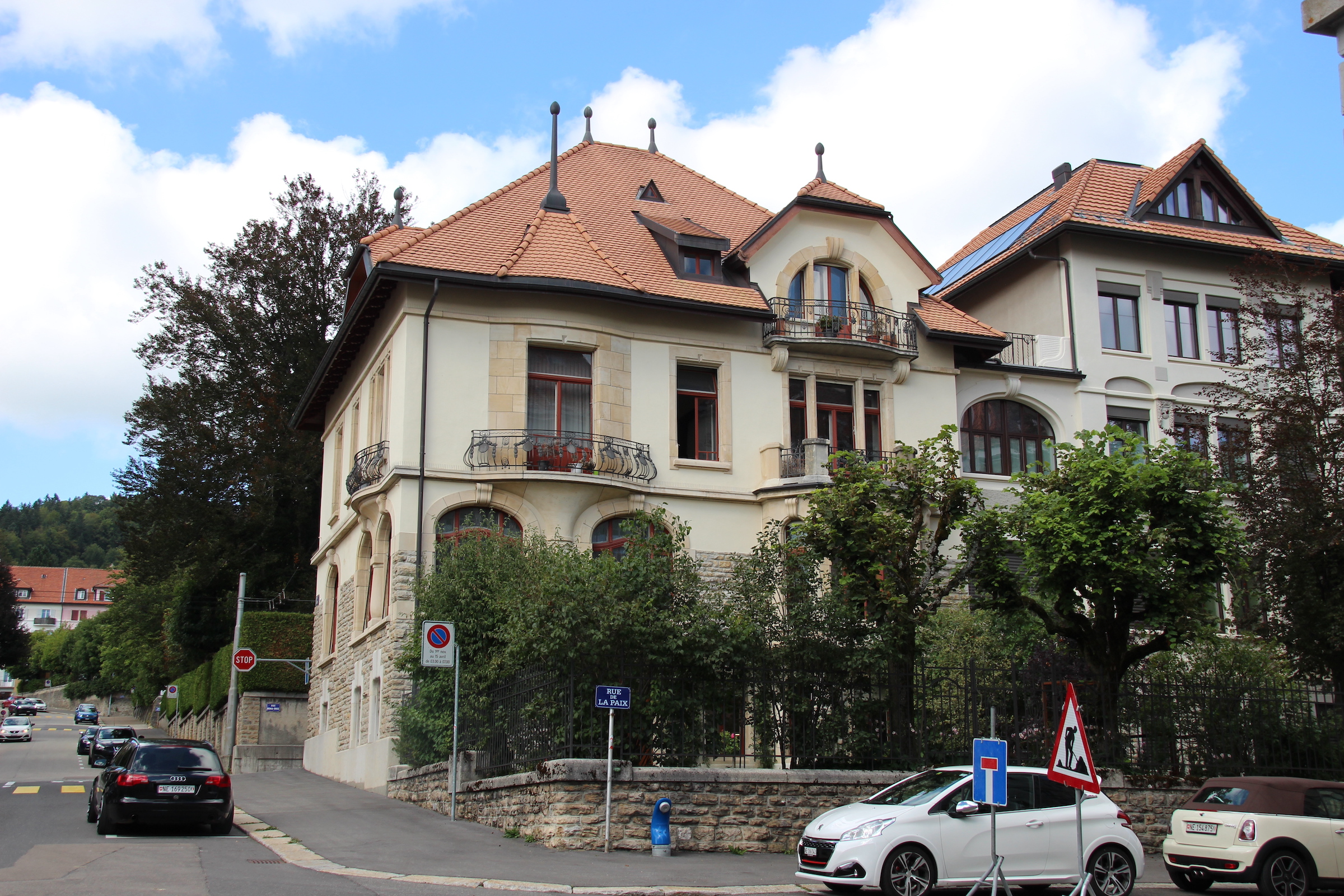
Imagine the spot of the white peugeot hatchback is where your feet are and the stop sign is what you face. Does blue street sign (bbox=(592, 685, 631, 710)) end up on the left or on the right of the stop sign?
left

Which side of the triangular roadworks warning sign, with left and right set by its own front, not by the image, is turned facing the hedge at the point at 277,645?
right

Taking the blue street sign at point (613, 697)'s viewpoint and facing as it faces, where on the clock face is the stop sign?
The stop sign is roughly at 5 o'clock from the blue street sign.

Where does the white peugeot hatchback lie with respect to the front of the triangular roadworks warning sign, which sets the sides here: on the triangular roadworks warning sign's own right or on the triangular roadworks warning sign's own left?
on the triangular roadworks warning sign's own right

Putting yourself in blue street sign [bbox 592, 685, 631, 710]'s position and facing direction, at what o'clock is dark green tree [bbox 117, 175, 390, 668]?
The dark green tree is roughly at 5 o'clock from the blue street sign.

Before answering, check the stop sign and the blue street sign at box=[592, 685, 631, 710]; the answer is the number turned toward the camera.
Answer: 2

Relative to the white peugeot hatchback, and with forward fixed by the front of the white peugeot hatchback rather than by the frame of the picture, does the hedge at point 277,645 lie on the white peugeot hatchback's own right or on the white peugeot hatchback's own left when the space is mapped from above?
on the white peugeot hatchback's own right

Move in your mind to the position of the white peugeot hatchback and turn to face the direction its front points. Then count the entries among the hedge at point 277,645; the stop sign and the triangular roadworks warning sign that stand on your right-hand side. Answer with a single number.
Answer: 2

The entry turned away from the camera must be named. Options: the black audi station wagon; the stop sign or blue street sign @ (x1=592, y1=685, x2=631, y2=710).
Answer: the black audi station wagon

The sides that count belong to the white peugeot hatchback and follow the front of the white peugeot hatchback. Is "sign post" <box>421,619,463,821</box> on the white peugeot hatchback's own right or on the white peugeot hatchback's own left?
on the white peugeot hatchback's own right

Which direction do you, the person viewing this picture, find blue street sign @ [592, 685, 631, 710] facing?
facing the viewer

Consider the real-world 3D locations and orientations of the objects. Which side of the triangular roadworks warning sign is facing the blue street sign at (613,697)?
right

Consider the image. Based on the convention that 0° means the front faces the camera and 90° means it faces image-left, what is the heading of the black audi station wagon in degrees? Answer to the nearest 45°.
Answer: approximately 180°

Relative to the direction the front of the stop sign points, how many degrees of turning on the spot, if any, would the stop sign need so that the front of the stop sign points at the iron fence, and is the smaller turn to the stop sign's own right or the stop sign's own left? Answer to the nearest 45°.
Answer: approximately 45° to the stop sign's own left

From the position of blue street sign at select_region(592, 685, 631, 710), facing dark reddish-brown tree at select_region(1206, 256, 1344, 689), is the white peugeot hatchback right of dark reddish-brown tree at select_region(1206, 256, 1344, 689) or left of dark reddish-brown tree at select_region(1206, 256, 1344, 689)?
right

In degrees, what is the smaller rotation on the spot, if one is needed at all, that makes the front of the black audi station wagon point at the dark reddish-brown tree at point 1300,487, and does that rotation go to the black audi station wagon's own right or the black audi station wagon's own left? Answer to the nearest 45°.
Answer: approximately 90° to the black audi station wagon's own right

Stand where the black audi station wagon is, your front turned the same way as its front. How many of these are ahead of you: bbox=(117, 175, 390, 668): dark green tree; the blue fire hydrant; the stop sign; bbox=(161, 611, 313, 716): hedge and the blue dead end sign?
3
